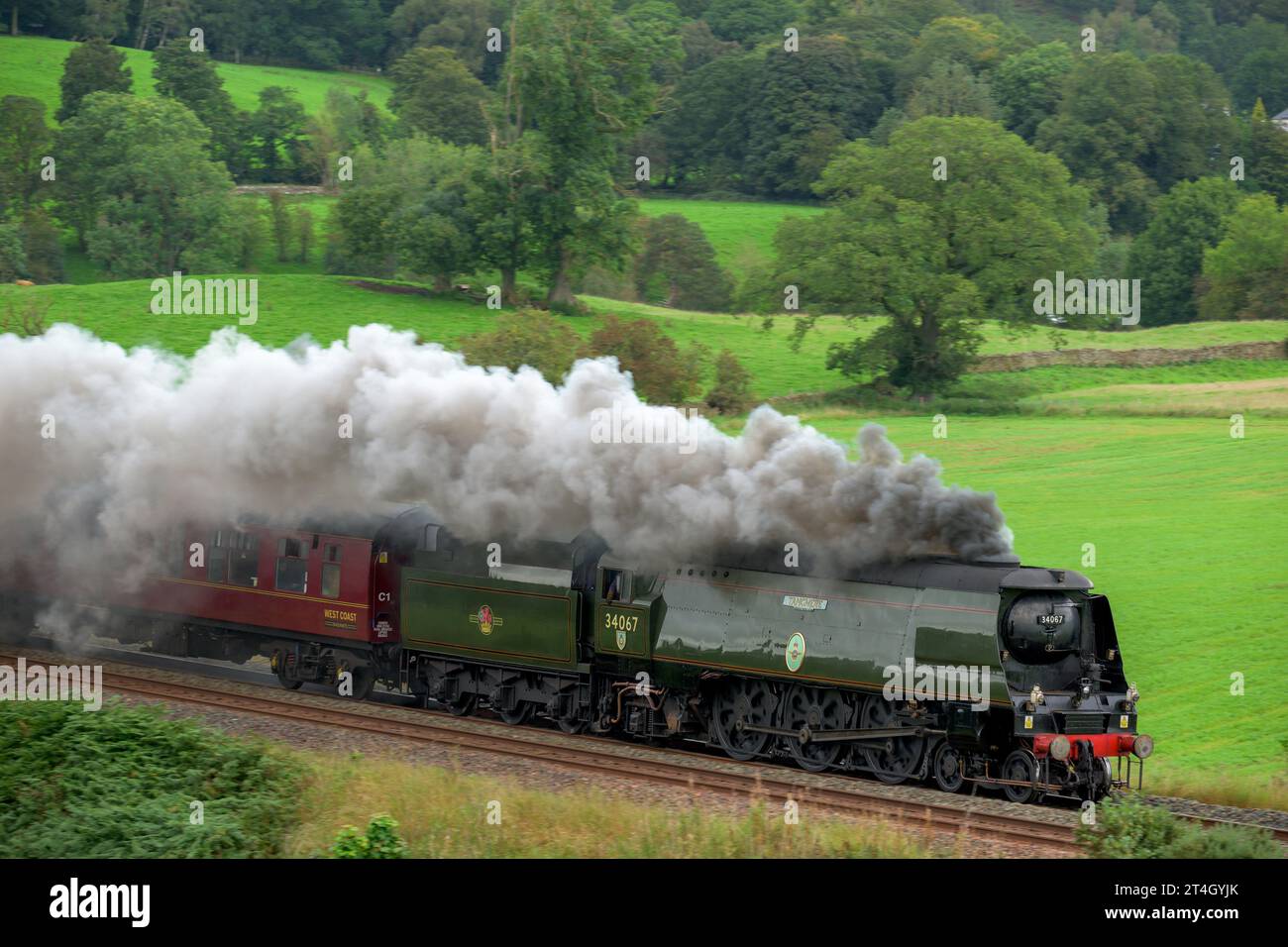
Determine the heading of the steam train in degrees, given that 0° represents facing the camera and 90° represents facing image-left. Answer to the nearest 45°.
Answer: approximately 315°

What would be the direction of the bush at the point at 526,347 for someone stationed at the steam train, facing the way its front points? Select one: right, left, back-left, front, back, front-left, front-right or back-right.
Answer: back-left

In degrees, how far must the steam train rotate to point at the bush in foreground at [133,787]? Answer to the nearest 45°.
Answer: approximately 90° to its right

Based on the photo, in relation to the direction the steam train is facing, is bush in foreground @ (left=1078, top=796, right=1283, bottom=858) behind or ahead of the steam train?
ahead

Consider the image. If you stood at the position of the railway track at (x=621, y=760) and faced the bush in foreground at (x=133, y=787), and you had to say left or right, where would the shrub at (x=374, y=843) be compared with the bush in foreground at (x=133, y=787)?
left
